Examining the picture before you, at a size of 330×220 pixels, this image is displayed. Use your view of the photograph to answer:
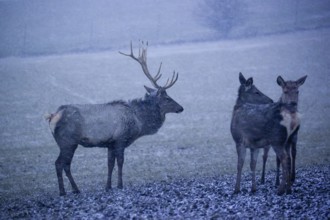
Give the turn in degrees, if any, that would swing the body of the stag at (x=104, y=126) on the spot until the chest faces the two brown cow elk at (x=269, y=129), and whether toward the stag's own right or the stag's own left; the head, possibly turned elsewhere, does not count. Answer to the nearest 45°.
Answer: approximately 45° to the stag's own right

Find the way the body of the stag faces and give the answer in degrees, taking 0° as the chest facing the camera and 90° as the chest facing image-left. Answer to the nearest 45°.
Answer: approximately 270°
